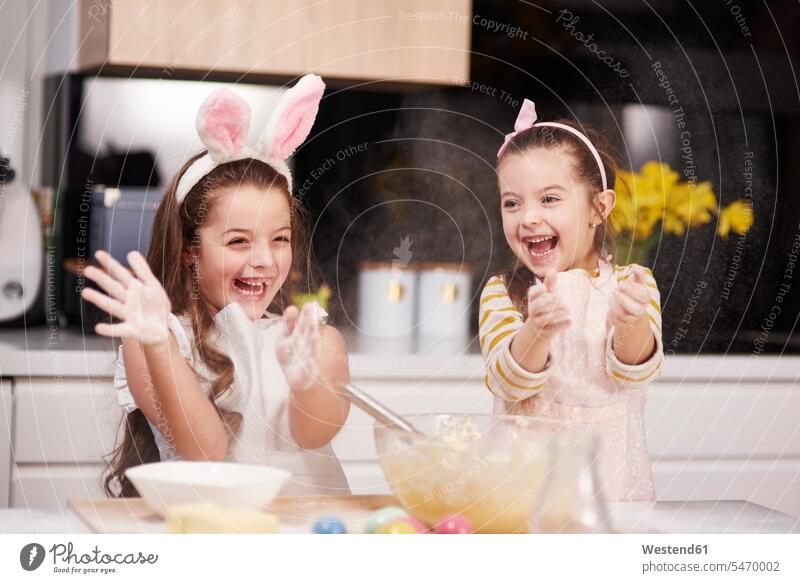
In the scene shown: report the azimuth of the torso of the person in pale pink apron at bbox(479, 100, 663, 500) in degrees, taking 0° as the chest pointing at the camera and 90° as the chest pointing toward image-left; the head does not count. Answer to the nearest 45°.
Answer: approximately 0°

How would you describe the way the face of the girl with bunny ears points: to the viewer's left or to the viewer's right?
to the viewer's right

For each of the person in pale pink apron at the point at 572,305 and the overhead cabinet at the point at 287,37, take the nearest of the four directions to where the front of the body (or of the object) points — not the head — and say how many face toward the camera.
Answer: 2
